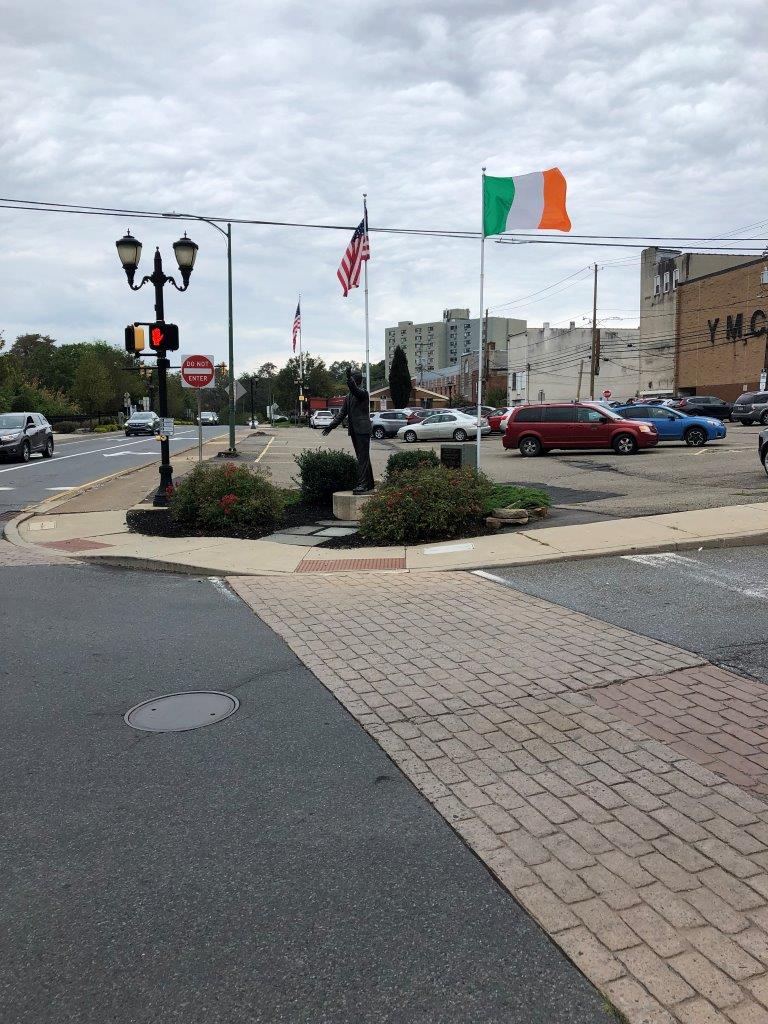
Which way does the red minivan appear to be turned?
to the viewer's right

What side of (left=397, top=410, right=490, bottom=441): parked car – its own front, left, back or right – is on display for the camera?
left

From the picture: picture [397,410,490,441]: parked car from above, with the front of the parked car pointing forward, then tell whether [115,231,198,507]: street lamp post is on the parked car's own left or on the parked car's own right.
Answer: on the parked car's own left

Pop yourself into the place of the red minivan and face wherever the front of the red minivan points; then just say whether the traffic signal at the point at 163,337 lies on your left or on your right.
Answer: on your right

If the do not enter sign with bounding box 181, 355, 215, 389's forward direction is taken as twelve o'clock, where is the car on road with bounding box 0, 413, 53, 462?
The car on road is roughly at 5 o'clock from the do not enter sign.

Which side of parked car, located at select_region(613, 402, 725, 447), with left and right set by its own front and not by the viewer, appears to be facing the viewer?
right

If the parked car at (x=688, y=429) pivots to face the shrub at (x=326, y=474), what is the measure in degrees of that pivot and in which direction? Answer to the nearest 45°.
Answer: approximately 90° to its right

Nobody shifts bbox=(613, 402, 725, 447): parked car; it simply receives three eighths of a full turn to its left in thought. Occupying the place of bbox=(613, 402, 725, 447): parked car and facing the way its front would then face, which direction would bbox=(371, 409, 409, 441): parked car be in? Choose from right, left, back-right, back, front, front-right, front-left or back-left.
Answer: front

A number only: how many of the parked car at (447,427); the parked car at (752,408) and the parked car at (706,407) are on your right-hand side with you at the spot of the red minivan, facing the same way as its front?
0

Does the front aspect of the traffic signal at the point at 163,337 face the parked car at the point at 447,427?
no

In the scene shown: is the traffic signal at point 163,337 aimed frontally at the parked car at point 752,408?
no

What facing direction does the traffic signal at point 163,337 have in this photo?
toward the camera

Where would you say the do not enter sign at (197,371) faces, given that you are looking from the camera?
facing the viewer

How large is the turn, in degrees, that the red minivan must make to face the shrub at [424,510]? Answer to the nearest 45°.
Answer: approximately 90° to its right

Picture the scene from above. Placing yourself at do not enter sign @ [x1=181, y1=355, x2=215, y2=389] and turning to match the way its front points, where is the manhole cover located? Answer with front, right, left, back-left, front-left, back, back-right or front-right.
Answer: front

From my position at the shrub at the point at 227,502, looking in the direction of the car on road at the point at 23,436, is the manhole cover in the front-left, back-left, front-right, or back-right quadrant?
back-left

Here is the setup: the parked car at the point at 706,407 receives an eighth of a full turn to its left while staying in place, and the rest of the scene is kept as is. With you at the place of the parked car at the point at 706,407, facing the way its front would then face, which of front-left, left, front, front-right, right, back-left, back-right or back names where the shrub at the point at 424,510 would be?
back-right

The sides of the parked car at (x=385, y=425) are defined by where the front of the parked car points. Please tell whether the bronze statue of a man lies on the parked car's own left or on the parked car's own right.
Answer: on the parked car's own left
